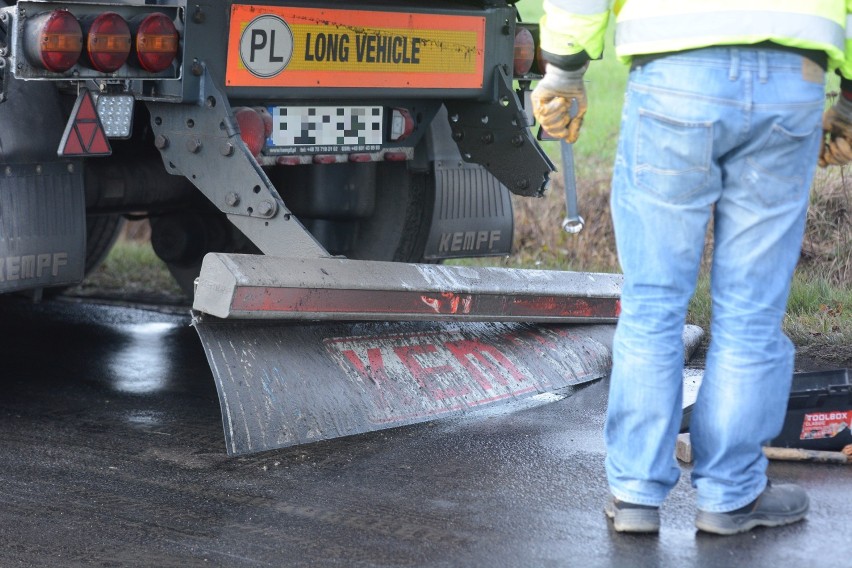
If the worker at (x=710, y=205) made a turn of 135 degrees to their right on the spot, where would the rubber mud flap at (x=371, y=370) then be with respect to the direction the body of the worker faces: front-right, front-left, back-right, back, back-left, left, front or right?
back

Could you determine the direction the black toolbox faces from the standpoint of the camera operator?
facing the viewer

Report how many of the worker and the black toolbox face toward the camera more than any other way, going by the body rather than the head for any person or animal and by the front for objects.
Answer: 1

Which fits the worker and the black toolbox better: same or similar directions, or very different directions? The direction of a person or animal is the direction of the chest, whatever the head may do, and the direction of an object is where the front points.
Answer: very different directions

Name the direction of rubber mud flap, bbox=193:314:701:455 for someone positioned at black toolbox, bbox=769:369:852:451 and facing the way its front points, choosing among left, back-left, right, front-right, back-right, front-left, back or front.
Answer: right

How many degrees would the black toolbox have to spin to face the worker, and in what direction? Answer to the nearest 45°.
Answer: approximately 45° to its right

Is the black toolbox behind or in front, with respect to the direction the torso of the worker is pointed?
in front

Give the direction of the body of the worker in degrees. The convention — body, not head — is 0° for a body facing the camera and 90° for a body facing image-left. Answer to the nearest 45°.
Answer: approximately 180°
